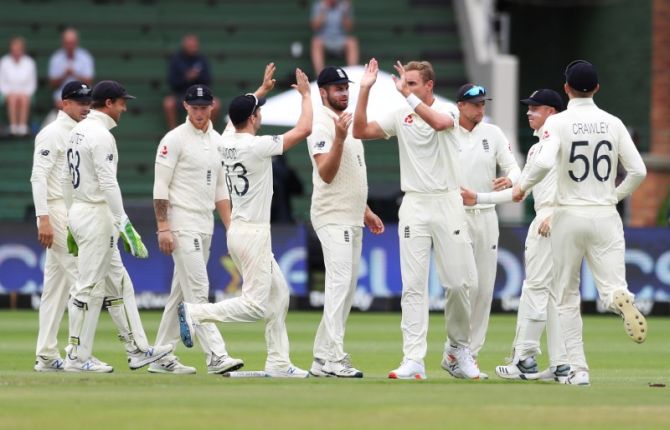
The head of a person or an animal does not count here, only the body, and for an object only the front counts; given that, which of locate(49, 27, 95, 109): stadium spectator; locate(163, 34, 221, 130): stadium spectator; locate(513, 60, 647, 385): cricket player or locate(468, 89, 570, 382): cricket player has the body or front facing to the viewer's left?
locate(468, 89, 570, 382): cricket player

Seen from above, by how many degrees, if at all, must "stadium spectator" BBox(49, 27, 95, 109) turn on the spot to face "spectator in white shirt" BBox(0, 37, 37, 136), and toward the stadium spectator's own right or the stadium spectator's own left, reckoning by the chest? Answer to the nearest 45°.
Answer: approximately 90° to the stadium spectator's own right

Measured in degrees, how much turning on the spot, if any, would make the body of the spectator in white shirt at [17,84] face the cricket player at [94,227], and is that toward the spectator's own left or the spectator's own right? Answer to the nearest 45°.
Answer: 0° — they already face them

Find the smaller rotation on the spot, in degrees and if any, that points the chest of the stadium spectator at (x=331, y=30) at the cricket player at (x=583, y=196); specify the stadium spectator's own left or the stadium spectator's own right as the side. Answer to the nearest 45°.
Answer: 0° — they already face them

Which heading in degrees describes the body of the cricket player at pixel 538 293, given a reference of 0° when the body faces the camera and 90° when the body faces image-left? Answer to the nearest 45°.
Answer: approximately 90°

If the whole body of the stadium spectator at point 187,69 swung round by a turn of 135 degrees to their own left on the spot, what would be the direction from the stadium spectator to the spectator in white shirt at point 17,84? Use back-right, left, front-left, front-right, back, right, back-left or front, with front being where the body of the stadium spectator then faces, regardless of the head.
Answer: back-left

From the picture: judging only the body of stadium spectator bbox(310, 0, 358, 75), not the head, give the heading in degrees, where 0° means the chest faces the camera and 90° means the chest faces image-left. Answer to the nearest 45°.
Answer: approximately 0°

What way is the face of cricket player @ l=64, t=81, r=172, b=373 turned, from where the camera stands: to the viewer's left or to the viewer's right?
to the viewer's right

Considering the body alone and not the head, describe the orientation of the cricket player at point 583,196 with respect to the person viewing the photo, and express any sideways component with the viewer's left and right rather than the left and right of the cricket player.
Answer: facing away from the viewer
